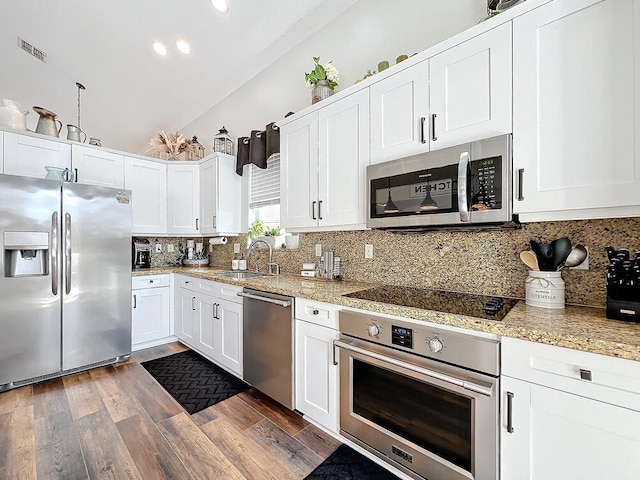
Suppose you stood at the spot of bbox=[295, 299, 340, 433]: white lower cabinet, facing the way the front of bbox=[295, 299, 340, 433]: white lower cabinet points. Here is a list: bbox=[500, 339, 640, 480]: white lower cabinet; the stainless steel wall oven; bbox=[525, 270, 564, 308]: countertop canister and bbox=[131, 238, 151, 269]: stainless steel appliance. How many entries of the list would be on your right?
1

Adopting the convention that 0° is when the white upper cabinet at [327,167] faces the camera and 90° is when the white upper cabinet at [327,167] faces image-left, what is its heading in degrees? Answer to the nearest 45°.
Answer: approximately 45°

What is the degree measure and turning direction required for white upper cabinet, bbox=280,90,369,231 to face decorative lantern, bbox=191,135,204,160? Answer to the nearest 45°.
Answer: approximately 90° to its right

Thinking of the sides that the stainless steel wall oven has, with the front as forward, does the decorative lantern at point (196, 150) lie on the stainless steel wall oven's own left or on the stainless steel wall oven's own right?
on the stainless steel wall oven's own right

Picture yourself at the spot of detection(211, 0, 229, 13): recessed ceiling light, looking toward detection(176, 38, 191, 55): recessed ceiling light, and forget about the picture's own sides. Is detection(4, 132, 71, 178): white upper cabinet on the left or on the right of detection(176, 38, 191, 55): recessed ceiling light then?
left

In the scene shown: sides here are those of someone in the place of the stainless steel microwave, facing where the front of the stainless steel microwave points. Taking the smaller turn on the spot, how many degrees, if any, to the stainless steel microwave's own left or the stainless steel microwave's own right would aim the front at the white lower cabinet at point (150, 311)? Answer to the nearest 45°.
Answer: approximately 45° to the stainless steel microwave's own right

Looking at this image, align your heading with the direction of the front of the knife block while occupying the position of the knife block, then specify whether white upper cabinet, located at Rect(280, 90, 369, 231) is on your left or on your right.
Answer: on your right
